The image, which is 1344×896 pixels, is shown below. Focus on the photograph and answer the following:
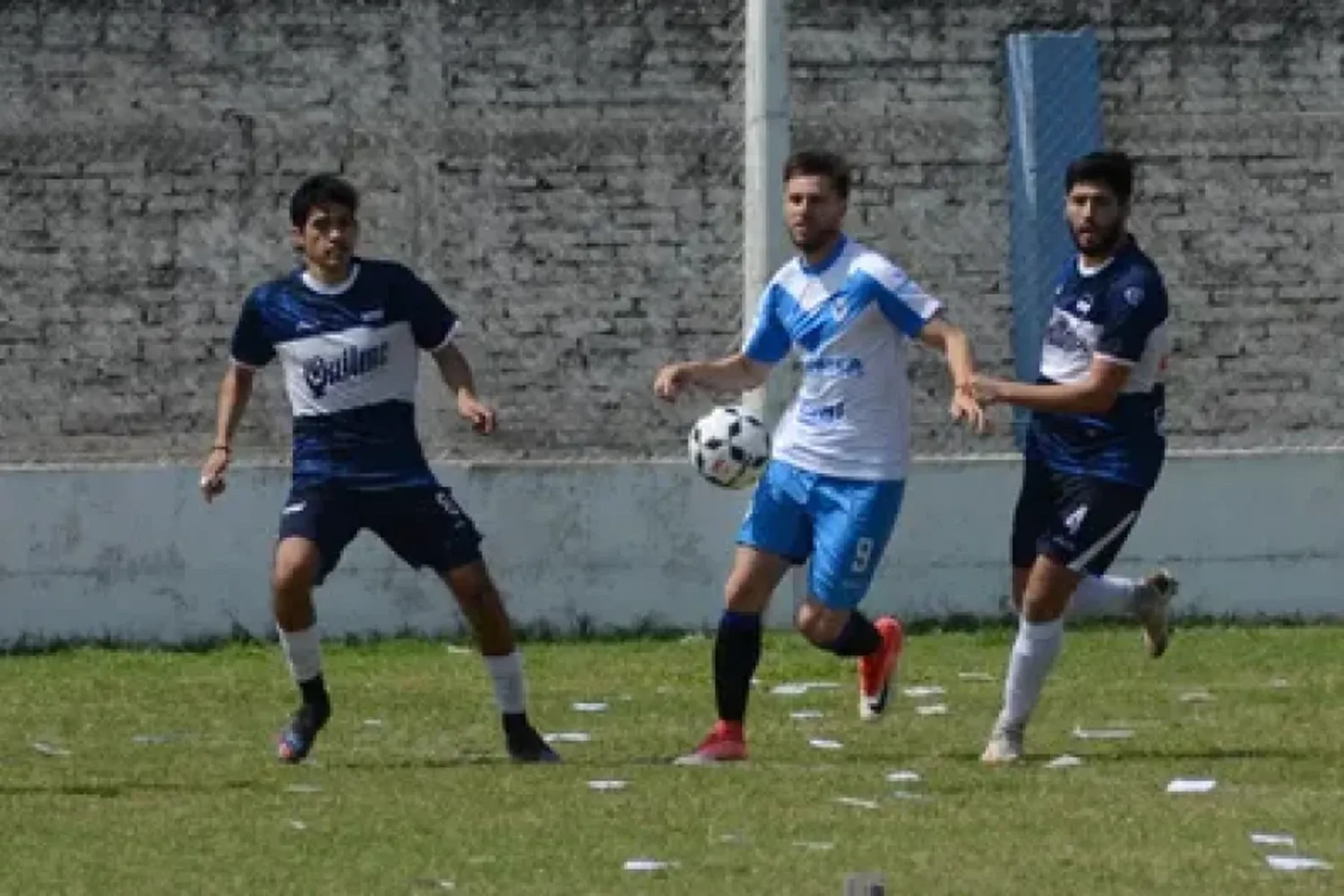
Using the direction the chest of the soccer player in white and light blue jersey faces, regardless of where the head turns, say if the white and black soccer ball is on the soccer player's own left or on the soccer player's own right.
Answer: on the soccer player's own right

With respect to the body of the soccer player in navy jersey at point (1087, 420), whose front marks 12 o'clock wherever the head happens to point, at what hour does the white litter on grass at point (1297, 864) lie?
The white litter on grass is roughly at 10 o'clock from the soccer player in navy jersey.

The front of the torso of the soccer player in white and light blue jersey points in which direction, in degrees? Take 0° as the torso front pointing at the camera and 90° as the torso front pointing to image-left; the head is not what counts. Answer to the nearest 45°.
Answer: approximately 45°

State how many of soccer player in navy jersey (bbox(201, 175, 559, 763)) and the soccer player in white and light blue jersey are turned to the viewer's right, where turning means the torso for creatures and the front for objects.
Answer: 0

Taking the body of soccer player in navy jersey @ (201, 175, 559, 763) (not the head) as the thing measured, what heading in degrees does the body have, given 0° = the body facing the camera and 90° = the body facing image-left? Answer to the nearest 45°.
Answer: approximately 0°

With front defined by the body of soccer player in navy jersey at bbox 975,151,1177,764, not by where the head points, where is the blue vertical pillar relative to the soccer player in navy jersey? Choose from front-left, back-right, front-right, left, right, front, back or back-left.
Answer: back-right

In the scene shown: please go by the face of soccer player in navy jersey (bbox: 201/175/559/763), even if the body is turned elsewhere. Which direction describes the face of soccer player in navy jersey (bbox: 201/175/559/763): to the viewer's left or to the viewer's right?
to the viewer's right

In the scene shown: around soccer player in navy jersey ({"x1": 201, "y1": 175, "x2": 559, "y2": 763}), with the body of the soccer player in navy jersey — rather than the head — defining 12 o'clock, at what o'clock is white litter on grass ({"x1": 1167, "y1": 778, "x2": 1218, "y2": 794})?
The white litter on grass is roughly at 10 o'clock from the soccer player in navy jersey.

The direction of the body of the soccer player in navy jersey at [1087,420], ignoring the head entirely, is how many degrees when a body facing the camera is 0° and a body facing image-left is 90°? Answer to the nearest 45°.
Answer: approximately 45°
